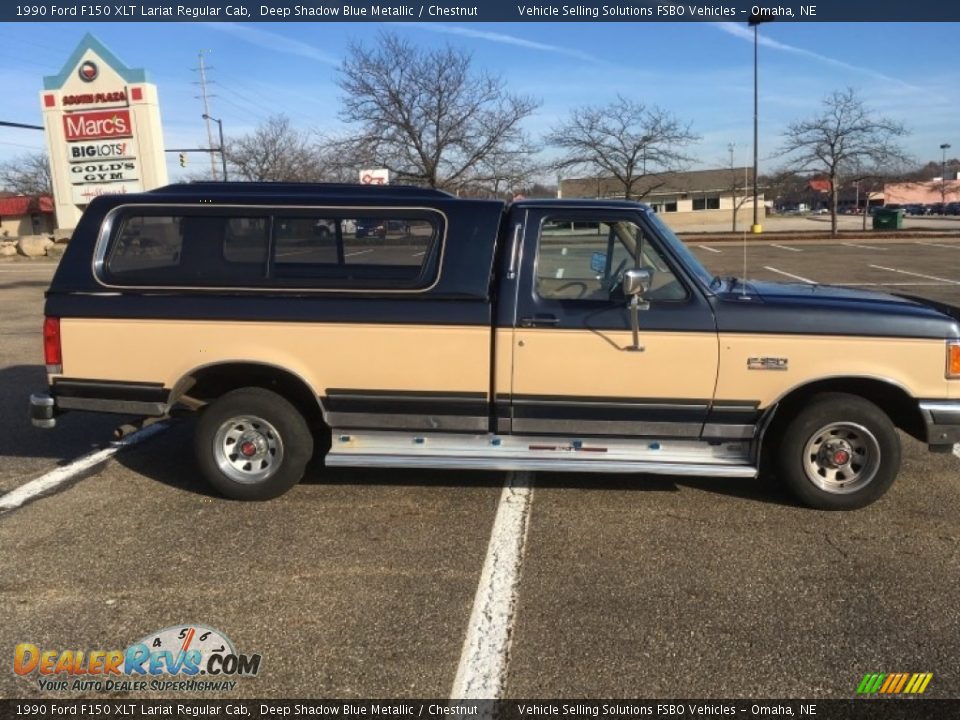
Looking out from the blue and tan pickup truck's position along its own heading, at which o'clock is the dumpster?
The dumpster is roughly at 10 o'clock from the blue and tan pickup truck.

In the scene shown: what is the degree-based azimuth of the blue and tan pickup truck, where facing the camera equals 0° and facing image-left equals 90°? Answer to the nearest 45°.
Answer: approximately 270°
